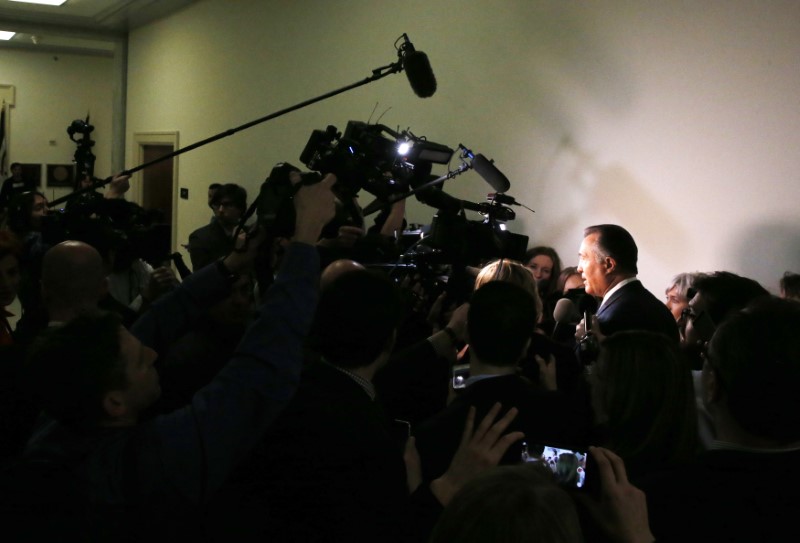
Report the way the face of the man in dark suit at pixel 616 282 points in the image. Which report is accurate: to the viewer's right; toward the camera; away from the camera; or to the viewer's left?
to the viewer's left

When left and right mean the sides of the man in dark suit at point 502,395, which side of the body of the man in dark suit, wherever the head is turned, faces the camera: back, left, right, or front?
back

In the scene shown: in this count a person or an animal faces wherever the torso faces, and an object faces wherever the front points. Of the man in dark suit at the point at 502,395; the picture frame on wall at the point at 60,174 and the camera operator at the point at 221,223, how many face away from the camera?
1

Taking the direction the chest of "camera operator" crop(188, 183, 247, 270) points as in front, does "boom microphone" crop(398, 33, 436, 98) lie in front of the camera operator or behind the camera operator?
in front

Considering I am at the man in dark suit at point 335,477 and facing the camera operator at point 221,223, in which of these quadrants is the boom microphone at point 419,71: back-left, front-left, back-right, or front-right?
front-right

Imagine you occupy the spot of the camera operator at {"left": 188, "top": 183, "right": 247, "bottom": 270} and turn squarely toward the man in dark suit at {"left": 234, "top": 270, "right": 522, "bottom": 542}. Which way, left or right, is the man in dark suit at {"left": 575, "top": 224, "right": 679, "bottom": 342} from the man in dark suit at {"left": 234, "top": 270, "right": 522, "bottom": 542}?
left

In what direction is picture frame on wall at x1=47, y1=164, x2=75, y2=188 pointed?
toward the camera

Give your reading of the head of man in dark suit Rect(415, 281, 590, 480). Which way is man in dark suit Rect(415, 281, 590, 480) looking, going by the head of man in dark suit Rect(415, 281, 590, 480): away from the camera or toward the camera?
away from the camera

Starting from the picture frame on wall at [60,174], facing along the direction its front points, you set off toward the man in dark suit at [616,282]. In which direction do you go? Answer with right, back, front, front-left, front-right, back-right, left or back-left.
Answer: front

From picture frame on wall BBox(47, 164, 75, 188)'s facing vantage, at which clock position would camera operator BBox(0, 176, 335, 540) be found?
The camera operator is roughly at 12 o'clock from the picture frame on wall.
